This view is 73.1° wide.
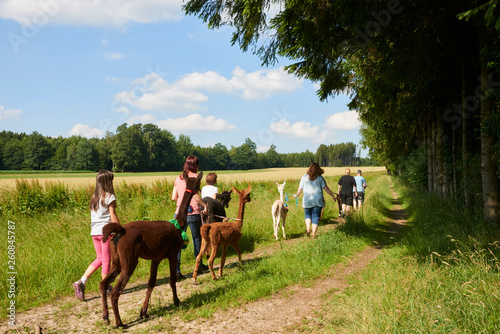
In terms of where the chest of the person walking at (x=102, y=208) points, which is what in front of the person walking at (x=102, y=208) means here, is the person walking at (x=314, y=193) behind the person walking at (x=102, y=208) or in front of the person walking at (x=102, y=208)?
in front

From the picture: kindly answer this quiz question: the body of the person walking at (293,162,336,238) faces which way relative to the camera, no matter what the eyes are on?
away from the camera

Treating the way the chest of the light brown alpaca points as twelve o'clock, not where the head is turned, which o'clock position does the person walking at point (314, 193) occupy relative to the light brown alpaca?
The person walking is roughly at 12 o'clock from the light brown alpaca.

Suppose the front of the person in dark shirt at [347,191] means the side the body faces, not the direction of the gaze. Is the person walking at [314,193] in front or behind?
behind

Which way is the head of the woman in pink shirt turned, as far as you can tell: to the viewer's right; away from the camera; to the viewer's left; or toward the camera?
away from the camera

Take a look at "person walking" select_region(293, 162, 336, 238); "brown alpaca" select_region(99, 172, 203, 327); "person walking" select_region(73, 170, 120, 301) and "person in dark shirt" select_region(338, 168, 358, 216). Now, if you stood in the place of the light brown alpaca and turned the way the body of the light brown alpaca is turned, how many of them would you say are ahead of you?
2

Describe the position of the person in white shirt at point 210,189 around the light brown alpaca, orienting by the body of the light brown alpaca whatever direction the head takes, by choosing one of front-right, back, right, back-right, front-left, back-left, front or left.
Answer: front-left

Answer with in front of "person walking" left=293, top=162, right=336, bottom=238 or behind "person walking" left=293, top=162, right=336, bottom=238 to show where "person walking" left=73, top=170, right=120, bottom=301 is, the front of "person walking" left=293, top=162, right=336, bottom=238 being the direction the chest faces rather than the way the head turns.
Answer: behind

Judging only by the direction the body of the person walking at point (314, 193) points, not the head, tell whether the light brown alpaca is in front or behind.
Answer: behind

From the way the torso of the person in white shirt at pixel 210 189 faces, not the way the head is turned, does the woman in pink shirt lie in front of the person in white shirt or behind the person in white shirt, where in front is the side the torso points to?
behind

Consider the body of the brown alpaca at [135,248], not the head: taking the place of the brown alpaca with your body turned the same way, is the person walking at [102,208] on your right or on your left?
on your left

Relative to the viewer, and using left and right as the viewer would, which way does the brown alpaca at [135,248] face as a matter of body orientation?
facing away from the viewer and to the right of the viewer

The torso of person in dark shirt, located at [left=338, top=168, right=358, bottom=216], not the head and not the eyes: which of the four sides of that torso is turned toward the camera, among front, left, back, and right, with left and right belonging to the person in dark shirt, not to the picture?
back

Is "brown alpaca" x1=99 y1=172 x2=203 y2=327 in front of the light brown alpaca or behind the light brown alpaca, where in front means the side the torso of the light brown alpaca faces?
behind
